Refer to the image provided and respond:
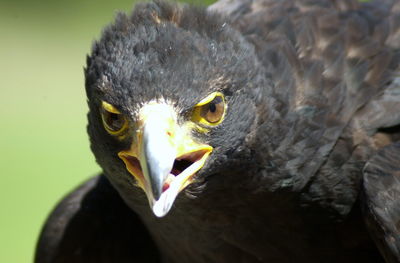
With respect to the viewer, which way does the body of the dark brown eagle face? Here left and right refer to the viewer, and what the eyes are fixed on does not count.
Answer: facing the viewer and to the left of the viewer
